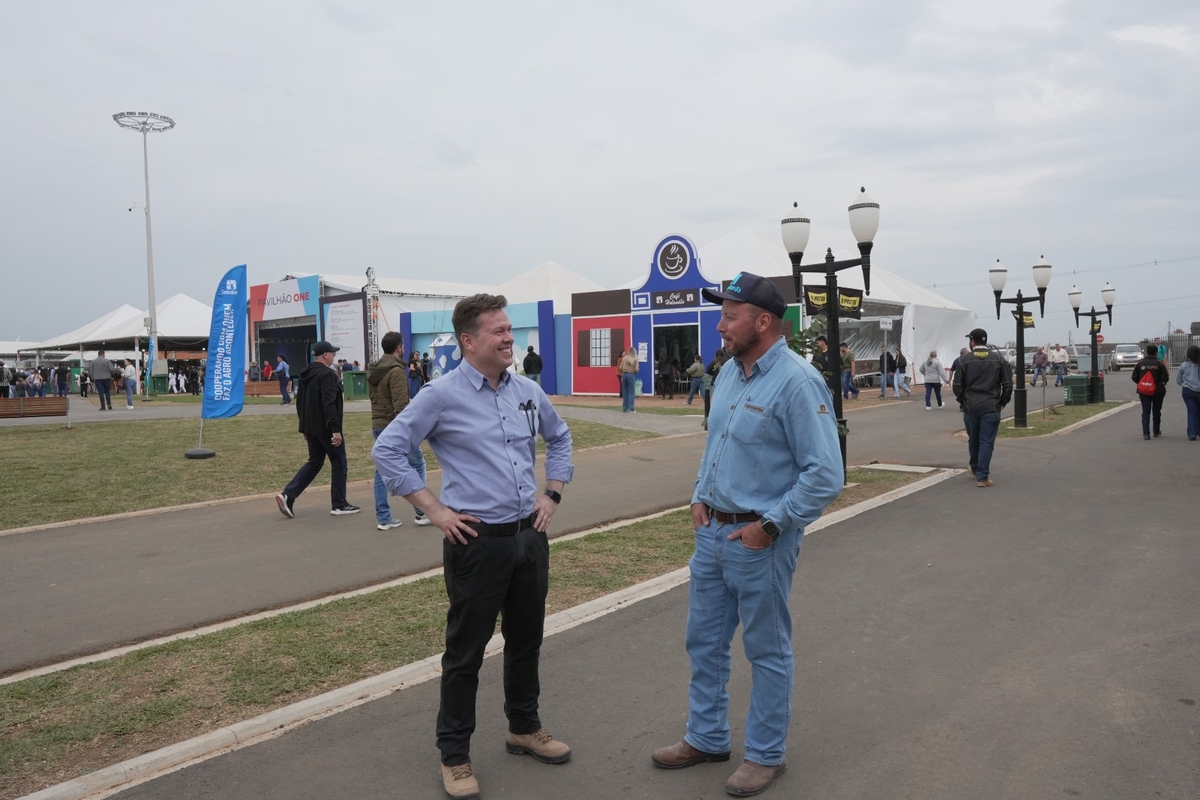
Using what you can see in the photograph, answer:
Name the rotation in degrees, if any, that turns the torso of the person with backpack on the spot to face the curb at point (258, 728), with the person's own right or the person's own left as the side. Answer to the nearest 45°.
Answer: approximately 180°

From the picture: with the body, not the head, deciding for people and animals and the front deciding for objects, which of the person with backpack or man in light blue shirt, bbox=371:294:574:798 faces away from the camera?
the person with backpack

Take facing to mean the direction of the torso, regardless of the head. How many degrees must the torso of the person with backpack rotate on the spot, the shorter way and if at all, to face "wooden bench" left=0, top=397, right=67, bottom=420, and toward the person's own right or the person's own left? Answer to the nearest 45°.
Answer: approximately 90° to the person's own left

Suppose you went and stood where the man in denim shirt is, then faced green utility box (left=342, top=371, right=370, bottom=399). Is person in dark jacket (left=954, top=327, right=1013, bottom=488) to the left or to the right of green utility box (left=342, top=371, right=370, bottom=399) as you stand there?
right

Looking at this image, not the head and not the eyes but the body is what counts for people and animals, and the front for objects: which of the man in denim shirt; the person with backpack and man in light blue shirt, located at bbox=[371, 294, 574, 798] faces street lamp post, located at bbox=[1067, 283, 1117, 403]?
the person with backpack

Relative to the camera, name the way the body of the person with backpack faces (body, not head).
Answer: away from the camera

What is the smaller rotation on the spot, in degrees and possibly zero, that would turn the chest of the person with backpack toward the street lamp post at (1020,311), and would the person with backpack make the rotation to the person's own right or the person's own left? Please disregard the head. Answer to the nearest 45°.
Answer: approximately 45° to the person's own left

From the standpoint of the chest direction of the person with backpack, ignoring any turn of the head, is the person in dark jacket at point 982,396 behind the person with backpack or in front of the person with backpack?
behind
